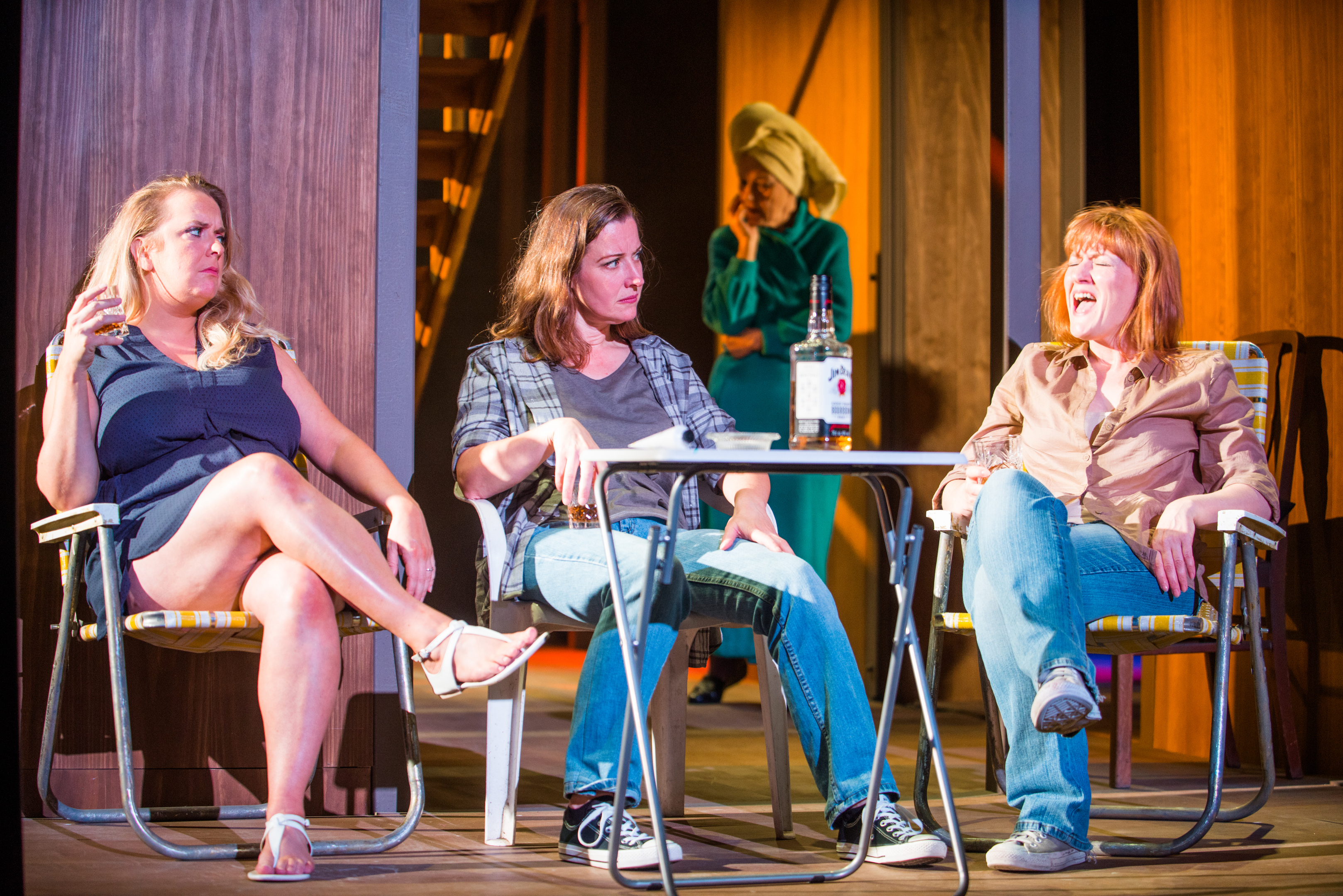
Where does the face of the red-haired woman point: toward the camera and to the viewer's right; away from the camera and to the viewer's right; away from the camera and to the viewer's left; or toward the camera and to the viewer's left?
toward the camera and to the viewer's left

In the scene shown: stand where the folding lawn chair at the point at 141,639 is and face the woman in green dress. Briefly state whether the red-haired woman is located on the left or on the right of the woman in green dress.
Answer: right

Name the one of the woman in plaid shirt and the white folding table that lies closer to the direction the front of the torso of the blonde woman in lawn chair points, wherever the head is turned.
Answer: the white folding table

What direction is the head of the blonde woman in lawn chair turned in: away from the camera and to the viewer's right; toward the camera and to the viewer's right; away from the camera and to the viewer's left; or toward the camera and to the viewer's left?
toward the camera and to the viewer's right

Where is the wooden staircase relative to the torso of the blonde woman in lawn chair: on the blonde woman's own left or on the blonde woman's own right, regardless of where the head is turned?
on the blonde woman's own left

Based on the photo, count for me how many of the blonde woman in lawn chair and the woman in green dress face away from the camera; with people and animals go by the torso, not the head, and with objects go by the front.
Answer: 0

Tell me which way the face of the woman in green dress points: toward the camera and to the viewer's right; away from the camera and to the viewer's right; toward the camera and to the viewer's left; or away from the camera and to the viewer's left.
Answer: toward the camera and to the viewer's left

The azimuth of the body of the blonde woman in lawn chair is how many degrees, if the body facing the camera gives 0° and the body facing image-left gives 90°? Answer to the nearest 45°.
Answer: approximately 315°

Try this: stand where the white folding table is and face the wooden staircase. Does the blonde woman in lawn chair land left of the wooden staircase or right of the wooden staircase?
left

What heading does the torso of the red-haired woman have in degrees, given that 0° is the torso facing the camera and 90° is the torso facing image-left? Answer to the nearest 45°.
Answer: approximately 45°
